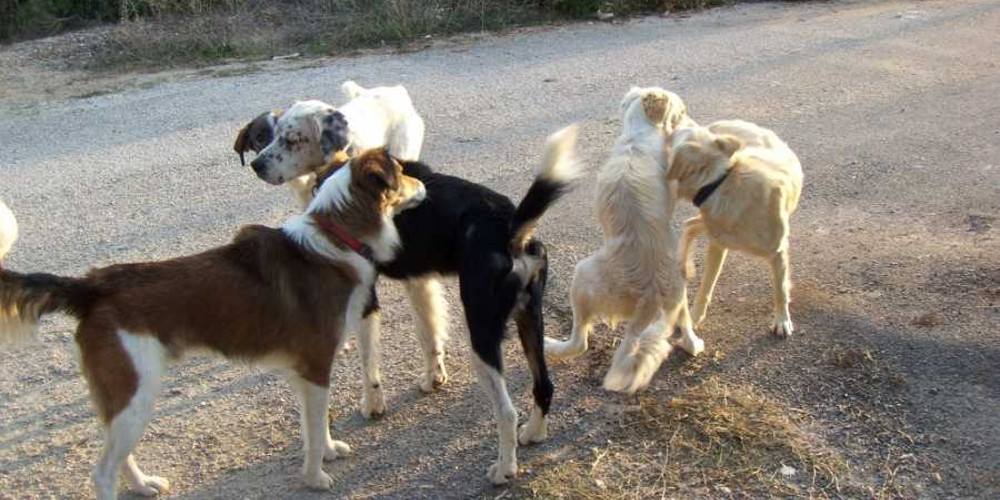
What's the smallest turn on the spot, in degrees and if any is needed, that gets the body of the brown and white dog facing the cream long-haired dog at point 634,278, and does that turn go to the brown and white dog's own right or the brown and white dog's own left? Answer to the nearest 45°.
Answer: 0° — it already faces it

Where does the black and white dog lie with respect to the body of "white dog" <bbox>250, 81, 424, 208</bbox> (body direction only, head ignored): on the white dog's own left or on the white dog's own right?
on the white dog's own left

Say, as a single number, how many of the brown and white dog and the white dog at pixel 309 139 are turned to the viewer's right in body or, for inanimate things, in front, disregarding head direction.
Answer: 1

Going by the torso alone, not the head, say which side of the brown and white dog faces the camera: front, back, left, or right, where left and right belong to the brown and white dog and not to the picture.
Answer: right

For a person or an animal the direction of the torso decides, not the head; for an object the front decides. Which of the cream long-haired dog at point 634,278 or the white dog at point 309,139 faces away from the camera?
the cream long-haired dog

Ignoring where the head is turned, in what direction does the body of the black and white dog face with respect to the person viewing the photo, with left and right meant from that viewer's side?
facing away from the viewer and to the left of the viewer

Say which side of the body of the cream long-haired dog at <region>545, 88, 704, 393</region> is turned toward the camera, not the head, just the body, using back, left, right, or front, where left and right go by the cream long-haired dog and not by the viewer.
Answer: back

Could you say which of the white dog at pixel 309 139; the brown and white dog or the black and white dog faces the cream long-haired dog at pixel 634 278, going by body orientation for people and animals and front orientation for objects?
the brown and white dog

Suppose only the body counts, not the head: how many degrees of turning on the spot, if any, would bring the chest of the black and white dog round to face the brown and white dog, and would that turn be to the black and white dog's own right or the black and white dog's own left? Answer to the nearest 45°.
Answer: approximately 45° to the black and white dog's own left

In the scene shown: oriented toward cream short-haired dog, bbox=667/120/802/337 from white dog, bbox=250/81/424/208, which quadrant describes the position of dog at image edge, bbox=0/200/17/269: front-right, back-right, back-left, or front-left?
back-right

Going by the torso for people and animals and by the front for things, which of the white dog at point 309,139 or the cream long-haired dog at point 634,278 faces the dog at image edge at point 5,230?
the white dog
